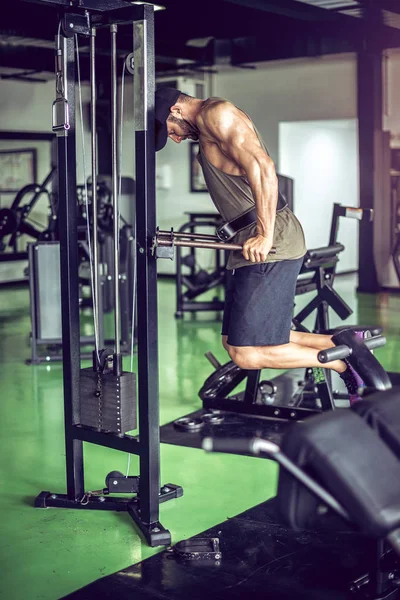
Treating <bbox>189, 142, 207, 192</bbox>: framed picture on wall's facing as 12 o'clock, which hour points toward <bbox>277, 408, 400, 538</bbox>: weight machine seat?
The weight machine seat is roughly at 12 o'clock from the framed picture on wall.

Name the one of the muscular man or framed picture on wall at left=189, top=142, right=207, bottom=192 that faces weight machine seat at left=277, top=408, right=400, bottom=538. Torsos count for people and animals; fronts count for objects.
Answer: the framed picture on wall

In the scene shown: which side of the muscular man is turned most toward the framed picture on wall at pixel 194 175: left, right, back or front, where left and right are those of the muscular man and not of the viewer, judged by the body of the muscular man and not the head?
right

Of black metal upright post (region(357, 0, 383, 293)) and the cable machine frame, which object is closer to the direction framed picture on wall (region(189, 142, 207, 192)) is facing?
the cable machine frame

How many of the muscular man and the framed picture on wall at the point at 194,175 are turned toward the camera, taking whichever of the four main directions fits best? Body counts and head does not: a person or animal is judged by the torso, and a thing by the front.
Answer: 1

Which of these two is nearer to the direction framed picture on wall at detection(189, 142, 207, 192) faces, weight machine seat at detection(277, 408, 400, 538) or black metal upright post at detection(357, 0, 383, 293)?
the weight machine seat

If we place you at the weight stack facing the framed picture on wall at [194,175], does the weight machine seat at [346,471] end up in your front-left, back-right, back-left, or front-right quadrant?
back-right

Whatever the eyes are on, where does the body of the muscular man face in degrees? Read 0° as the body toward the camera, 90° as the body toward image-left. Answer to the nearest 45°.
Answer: approximately 90°

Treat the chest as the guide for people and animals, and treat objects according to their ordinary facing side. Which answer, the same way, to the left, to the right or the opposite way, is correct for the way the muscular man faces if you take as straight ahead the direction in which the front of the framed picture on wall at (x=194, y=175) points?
to the right

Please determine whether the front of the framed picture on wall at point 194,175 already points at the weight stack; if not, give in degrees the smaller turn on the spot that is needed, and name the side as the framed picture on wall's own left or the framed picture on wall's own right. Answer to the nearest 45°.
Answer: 0° — it already faces it

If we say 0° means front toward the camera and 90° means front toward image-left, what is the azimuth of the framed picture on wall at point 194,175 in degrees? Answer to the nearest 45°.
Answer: approximately 0°

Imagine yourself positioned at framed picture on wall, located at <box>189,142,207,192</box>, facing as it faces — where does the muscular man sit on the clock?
The muscular man is roughly at 12 o'clock from the framed picture on wall.
